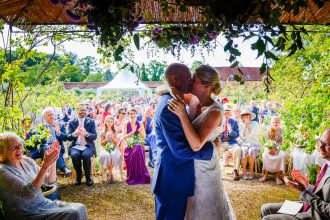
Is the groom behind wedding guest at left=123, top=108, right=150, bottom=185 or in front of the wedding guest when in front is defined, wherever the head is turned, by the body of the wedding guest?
in front

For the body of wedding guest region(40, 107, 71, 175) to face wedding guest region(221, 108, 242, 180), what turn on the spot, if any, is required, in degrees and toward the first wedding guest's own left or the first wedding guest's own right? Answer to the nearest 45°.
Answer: approximately 45° to the first wedding guest's own left

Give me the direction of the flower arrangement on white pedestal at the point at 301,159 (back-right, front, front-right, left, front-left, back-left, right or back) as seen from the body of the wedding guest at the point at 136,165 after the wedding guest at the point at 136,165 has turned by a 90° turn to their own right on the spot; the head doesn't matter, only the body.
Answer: back

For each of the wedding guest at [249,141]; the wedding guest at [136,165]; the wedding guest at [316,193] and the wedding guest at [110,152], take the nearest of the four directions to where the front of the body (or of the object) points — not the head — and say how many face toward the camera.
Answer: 3

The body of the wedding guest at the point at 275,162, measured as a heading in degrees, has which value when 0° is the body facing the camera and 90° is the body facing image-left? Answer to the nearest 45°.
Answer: approximately 0°

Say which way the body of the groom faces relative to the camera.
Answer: to the viewer's right

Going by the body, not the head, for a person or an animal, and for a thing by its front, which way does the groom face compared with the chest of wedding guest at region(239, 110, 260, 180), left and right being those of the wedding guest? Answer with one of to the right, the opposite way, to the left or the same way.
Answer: to the left

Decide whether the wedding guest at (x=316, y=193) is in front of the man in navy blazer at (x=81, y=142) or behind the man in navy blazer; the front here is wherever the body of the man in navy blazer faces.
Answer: in front

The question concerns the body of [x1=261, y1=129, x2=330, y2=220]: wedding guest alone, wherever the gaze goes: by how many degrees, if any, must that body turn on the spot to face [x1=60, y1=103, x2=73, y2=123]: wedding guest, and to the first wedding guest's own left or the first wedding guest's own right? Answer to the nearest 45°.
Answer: approximately 45° to the first wedding guest's own right

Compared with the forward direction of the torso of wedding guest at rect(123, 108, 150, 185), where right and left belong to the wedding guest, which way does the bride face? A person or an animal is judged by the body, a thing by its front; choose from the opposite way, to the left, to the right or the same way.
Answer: to the right

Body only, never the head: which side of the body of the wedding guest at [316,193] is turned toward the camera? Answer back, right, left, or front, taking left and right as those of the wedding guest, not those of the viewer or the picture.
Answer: left

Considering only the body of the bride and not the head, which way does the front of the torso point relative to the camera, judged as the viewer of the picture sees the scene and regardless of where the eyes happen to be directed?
to the viewer's left

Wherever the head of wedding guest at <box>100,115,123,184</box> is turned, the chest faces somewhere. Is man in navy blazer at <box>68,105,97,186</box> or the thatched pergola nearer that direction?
the thatched pergola

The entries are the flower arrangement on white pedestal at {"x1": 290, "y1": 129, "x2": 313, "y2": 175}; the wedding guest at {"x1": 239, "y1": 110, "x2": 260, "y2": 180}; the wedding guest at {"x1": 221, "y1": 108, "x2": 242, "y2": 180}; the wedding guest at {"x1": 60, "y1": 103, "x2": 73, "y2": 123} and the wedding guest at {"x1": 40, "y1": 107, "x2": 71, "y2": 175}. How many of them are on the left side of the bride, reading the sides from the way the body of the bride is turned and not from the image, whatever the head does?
0

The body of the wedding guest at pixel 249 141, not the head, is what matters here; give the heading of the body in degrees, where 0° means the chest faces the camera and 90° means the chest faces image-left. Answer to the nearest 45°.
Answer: approximately 0°

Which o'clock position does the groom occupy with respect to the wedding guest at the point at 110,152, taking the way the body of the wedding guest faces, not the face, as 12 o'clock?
The groom is roughly at 12 o'clock from the wedding guest.

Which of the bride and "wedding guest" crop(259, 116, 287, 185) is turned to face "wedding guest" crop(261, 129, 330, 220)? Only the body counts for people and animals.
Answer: "wedding guest" crop(259, 116, 287, 185)

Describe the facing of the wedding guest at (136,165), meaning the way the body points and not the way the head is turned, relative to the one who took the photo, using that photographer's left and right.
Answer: facing the viewer
